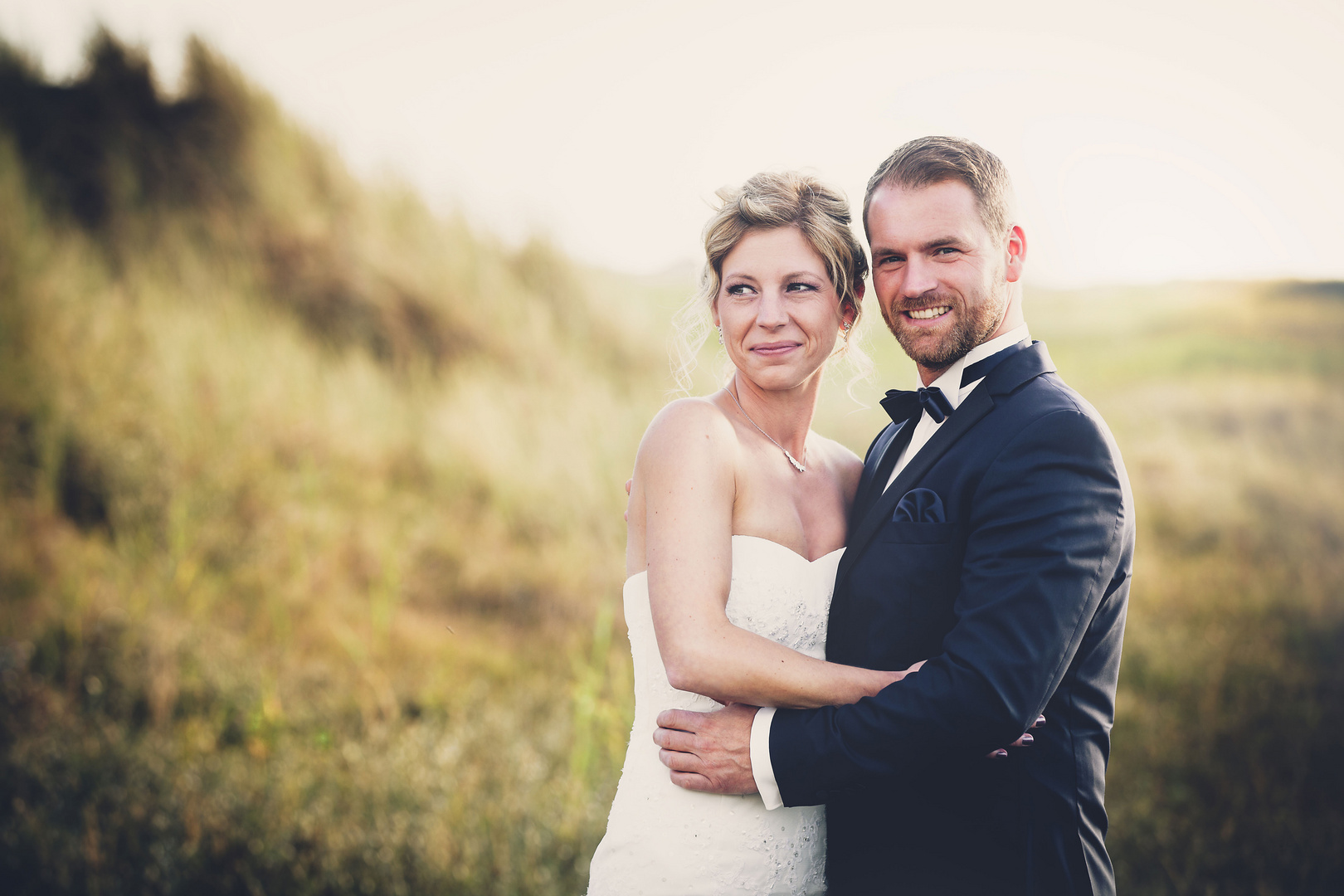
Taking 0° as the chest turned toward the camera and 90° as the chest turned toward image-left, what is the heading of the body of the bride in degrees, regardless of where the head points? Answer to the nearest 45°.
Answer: approximately 315°

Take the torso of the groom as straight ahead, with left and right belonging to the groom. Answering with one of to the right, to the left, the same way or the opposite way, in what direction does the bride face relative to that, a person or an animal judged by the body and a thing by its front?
to the left

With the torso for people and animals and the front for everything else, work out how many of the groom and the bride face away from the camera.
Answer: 0

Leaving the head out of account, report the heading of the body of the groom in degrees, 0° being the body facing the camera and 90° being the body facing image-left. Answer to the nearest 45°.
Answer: approximately 45°
